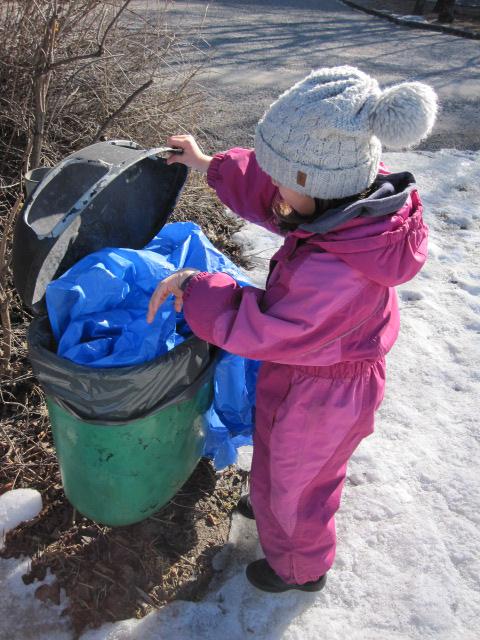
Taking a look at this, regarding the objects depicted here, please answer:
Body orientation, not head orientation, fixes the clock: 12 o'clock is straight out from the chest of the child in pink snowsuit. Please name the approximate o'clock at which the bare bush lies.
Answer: The bare bush is roughly at 2 o'clock from the child in pink snowsuit.

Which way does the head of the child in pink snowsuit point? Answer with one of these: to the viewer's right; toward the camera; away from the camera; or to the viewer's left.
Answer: to the viewer's left

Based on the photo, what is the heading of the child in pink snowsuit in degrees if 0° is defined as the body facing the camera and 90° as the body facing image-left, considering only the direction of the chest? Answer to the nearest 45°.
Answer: approximately 90°
